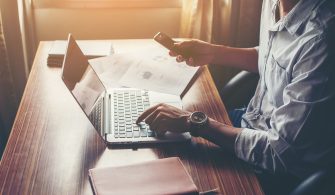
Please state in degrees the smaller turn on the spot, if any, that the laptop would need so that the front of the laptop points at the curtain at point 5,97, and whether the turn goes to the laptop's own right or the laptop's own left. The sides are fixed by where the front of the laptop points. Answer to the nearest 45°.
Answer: approximately 135° to the laptop's own left

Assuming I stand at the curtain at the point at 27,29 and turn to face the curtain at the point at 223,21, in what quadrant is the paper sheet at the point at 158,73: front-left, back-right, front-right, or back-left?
front-right

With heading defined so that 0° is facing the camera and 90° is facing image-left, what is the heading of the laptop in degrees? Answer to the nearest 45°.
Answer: approximately 270°

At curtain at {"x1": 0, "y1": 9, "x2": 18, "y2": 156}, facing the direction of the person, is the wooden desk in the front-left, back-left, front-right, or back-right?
front-right

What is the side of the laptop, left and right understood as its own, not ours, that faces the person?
front

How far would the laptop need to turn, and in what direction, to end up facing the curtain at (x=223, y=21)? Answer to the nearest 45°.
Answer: approximately 45° to its left

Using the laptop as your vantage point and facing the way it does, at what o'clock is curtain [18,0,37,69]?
The curtain is roughly at 8 o'clock from the laptop.
